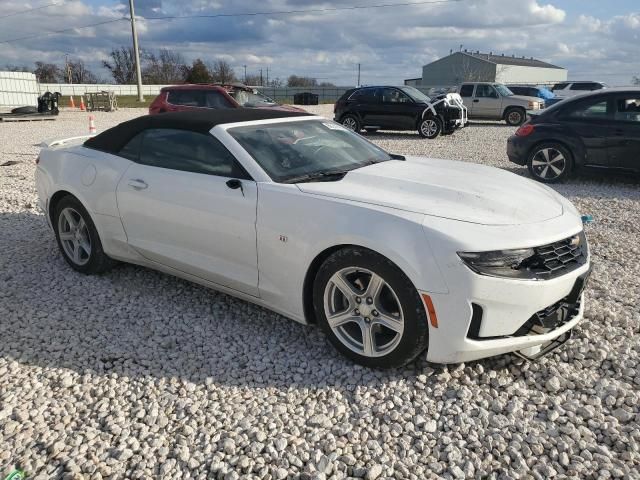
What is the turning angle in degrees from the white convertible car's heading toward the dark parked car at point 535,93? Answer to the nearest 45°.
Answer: approximately 90° to its left

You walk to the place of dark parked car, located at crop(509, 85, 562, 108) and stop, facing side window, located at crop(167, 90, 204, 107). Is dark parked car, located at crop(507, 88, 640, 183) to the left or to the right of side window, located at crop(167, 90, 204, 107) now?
left

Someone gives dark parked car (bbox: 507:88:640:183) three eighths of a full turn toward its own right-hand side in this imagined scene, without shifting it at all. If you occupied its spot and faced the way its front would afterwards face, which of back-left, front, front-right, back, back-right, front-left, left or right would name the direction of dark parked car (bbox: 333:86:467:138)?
right

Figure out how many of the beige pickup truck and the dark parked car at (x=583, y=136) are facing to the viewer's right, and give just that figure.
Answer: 2

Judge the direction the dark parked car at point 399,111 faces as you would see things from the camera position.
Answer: facing the viewer and to the right of the viewer

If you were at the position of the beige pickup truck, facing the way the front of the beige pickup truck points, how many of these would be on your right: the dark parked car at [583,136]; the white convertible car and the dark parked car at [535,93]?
2

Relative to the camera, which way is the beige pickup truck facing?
to the viewer's right

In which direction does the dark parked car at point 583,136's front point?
to the viewer's right

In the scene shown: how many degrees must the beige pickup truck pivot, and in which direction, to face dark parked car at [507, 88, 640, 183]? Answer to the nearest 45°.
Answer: approximately 90° to its right

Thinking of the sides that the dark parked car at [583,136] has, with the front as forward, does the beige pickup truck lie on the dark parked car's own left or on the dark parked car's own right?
on the dark parked car's own left

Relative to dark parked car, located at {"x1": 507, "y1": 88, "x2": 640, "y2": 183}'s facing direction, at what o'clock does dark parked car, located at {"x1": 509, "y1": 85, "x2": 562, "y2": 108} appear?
dark parked car, located at {"x1": 509, "y1": 85, "x2": 562, "y2": 108} is roughly at 9 o'clock from dark parked car, located at {"x1": 507, "y1": 88, "x2": 640, "y2": 183}.
